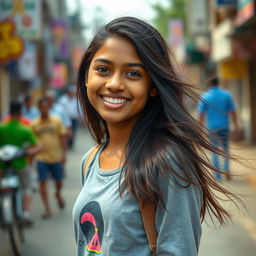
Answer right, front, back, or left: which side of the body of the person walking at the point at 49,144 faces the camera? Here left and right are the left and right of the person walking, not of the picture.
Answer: front

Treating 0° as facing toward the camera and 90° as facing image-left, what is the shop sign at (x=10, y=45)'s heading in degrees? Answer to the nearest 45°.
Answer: approximately 0°

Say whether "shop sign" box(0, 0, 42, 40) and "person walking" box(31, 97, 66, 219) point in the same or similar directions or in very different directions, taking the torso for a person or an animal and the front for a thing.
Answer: same or similar directions

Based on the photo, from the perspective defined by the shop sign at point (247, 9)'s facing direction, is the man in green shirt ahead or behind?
ahead

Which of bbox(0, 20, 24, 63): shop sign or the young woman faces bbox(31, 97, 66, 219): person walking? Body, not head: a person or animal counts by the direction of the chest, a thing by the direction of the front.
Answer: the shop sign

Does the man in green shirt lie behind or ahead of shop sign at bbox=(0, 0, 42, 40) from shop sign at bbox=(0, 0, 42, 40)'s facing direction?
ahead

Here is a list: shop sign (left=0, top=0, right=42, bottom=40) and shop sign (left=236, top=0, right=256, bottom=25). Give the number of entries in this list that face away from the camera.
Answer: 0

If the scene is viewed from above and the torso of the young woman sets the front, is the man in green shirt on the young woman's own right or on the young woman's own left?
on the young woman's own right
